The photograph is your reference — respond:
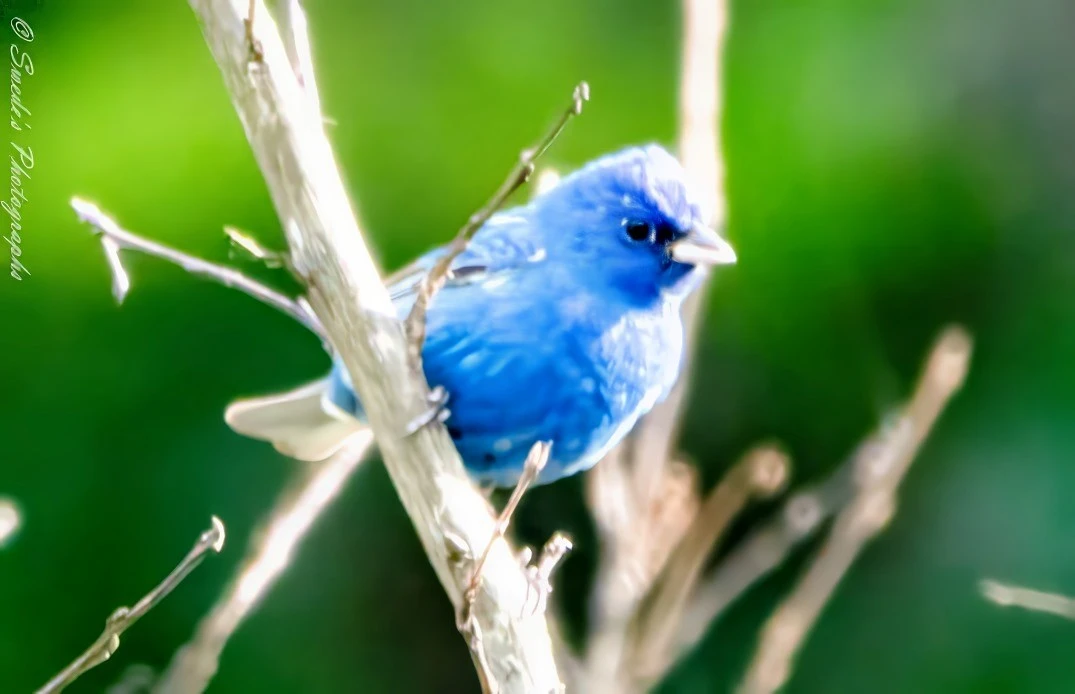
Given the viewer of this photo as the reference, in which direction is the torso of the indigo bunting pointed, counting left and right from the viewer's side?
facing to the right of the viewer
